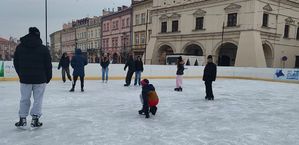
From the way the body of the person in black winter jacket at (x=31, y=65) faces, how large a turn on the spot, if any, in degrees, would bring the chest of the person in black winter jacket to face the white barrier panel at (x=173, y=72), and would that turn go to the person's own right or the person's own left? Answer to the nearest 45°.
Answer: approximately 45° to the person's own right

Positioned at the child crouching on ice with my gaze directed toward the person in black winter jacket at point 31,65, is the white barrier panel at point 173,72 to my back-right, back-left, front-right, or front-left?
back-right

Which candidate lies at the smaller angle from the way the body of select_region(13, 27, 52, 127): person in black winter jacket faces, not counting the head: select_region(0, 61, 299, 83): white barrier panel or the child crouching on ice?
the white barrier panel

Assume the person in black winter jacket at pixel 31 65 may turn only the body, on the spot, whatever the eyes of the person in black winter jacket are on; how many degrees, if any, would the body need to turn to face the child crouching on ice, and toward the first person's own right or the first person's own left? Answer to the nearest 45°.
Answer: approximately 90° to the first person's own right

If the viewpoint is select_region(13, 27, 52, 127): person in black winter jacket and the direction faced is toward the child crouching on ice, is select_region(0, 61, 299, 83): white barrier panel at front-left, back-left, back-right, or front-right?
front-left

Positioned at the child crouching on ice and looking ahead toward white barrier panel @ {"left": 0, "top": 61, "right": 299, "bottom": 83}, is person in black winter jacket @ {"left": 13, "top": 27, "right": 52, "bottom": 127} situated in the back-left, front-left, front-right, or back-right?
back-left

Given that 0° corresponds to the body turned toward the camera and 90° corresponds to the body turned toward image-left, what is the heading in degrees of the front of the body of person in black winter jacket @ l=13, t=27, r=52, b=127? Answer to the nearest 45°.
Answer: approximately 180°
